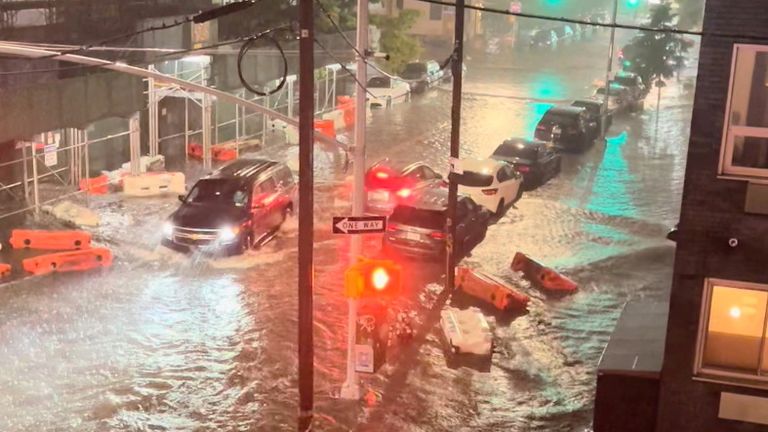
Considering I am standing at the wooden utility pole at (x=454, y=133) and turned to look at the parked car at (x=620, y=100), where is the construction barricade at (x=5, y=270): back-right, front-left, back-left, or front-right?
back-left

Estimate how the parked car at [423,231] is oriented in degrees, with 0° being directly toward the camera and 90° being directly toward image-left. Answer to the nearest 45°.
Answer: approximately 225°

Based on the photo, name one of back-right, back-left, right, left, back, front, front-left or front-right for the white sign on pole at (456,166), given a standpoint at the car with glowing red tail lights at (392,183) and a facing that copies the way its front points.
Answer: back-right

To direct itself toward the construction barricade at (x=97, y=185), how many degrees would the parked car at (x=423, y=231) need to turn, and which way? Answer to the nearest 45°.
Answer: approximately 90° to its left

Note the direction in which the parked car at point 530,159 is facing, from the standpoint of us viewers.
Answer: facing away from the viewer and to the right of the viewer

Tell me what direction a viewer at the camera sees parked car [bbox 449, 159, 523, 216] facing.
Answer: facing away from the viewer and to the right of the viewer

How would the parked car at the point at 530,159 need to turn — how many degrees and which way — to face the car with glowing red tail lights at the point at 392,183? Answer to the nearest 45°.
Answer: approximately 180°

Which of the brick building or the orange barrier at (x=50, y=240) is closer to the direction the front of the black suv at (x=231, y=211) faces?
the orange barrier
